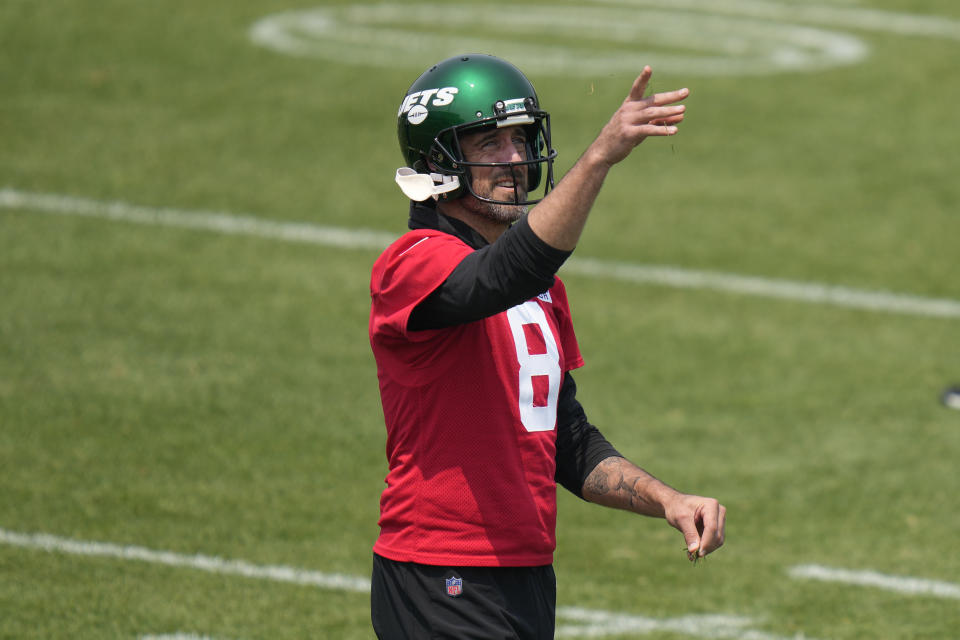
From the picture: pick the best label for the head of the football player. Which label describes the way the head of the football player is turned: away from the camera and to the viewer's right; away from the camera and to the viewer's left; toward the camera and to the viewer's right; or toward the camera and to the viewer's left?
toward the camera and to the viewer's right

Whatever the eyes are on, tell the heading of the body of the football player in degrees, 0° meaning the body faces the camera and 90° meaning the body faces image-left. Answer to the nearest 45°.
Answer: approximately 315°
